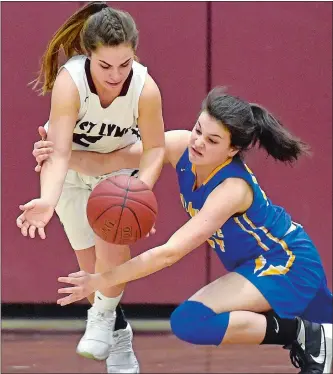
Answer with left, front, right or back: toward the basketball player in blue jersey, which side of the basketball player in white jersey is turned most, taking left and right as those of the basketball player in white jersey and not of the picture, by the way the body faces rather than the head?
left

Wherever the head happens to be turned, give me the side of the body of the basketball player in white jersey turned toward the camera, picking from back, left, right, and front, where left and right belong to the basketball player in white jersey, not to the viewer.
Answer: front

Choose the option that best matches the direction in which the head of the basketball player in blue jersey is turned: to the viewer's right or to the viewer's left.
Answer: to the viewer's left

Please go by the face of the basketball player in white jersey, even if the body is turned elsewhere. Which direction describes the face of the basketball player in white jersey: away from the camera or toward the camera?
toward the camera
